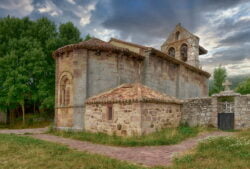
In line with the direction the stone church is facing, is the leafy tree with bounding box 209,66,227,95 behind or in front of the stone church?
in front

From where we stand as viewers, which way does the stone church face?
facing away from the viewer and to the right of the viewer
